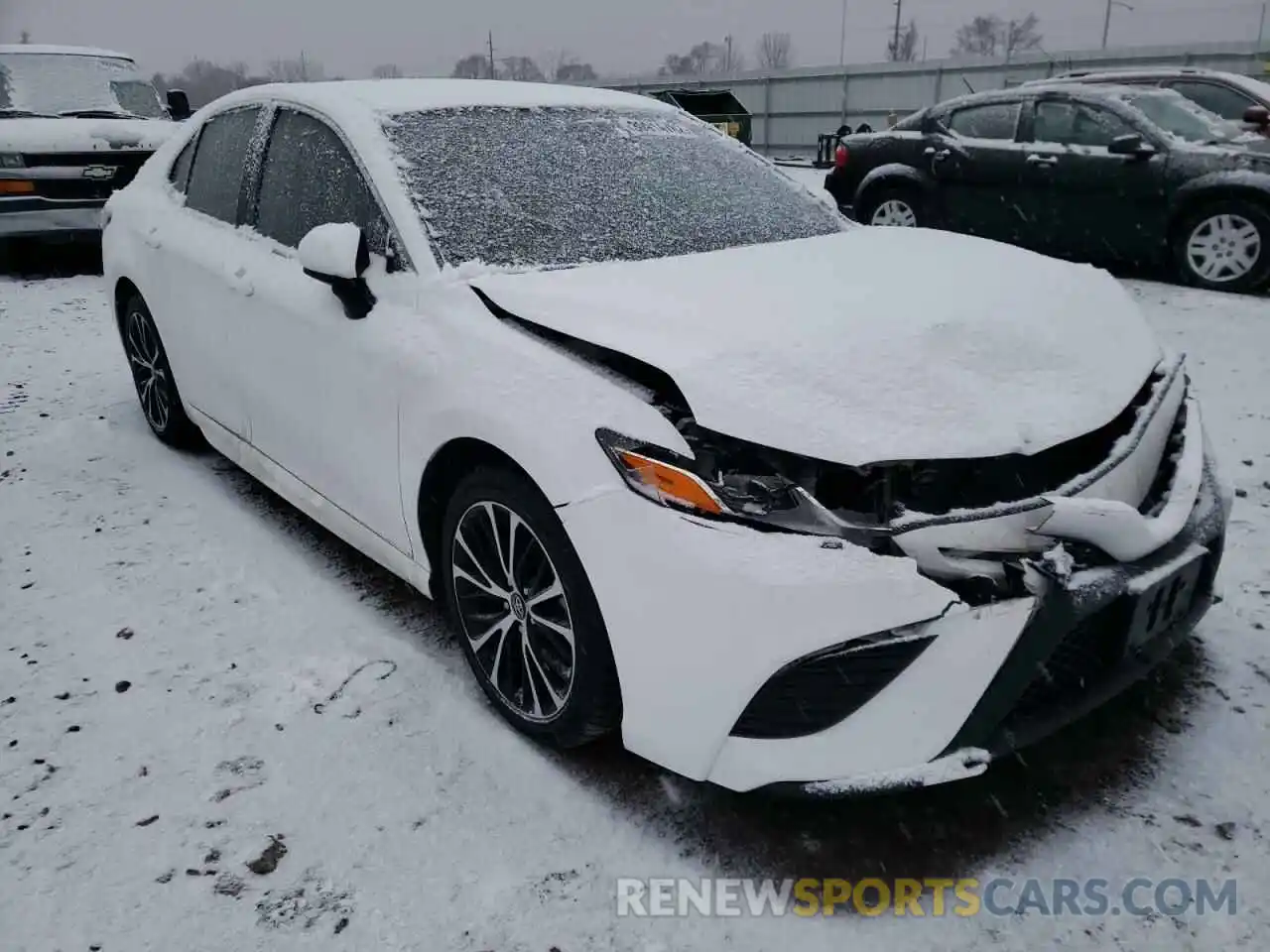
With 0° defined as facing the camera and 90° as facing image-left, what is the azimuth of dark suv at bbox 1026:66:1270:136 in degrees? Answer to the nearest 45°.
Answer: approximately 270°

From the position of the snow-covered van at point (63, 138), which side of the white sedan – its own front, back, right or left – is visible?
back

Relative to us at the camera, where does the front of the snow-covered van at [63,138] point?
facing the viewer

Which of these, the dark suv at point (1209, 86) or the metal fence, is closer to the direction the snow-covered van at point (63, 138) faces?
the dark suv

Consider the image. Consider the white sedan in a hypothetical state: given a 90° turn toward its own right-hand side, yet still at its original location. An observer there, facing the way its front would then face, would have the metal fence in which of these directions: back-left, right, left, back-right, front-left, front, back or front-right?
back-right

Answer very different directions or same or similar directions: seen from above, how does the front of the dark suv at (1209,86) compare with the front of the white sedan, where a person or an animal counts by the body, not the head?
same or similar directions

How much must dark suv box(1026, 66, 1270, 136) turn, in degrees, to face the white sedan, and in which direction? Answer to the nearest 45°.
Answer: approximately 90° to its right

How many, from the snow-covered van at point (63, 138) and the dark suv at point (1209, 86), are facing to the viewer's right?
1

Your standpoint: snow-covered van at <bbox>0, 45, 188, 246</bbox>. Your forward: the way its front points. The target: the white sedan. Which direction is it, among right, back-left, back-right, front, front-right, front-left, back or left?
front

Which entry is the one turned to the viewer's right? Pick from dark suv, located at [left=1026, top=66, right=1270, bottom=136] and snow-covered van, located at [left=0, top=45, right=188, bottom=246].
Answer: the dark suv

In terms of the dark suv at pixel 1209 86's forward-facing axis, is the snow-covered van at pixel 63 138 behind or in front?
behind
